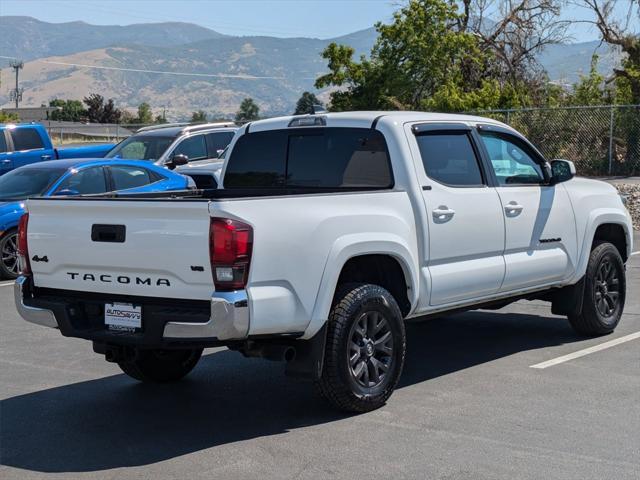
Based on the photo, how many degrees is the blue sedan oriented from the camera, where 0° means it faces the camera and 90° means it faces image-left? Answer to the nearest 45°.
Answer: approximately 45°

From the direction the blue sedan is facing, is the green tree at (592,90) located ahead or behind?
behind

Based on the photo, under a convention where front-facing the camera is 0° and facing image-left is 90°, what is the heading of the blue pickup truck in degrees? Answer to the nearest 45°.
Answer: approximately 45°

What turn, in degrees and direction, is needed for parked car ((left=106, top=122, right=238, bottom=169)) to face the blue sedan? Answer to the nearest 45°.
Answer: approximately 45° to its left

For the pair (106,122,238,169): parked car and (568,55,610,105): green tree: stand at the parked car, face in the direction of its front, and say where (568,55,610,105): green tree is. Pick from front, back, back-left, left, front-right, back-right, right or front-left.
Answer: back

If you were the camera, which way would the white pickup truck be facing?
facing away from the viewer and to the right of the viewer

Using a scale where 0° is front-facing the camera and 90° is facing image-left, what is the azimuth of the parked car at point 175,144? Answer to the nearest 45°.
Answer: approximately 45°

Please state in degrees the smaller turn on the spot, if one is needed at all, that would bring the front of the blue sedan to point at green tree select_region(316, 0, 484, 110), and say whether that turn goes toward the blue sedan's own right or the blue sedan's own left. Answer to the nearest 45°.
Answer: approximately 180°

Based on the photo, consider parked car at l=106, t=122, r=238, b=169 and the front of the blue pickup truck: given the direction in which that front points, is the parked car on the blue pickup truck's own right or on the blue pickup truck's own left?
on the blue pickup truck's own left
